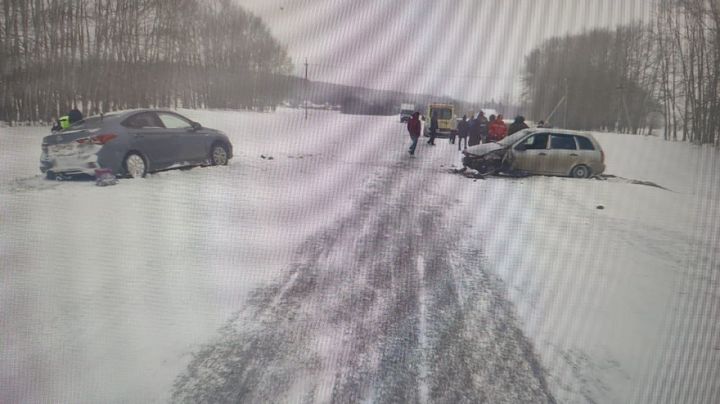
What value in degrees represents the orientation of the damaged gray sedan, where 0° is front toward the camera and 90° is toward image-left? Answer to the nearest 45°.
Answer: approximately 225°
